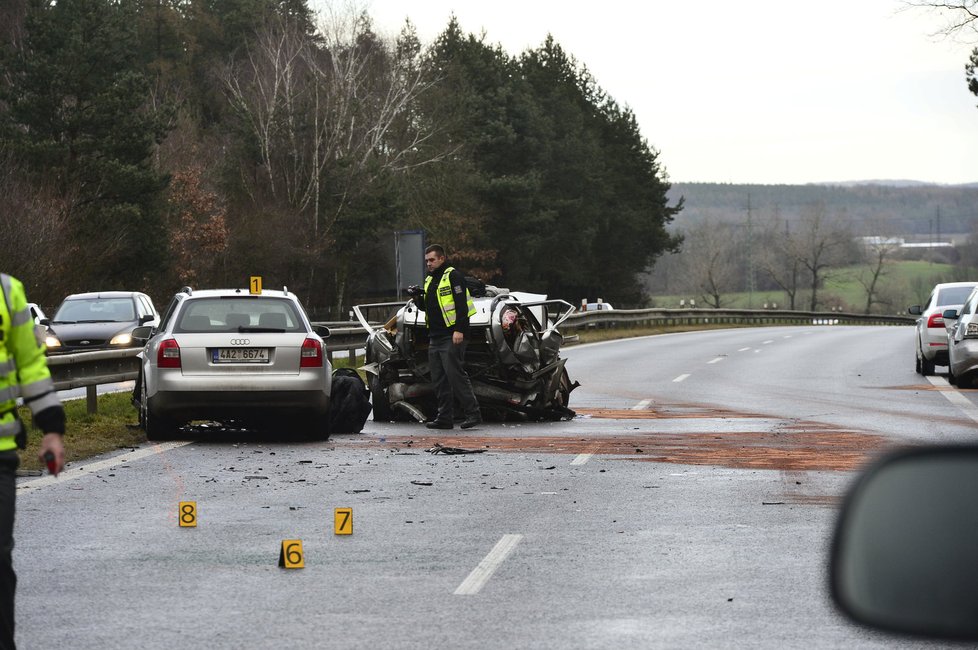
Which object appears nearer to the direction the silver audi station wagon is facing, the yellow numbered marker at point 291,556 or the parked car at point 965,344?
the parked car

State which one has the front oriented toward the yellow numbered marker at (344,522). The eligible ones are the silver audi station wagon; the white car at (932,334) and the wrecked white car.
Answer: the wrecked white car

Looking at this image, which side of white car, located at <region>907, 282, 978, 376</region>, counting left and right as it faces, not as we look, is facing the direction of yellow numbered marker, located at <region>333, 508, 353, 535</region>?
back

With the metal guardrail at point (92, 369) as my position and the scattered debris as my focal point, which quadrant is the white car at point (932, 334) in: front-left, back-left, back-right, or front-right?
front-left

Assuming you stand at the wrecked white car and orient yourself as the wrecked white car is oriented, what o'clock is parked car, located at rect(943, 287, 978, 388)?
The parked car is roughly at 8 o'clock from the wrecked white car.

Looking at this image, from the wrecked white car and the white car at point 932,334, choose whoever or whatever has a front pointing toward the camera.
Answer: the wrecked white car

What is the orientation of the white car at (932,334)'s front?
away from the camera

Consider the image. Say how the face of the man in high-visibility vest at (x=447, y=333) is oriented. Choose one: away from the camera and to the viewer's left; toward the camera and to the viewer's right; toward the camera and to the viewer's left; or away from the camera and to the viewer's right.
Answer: toward the camera and to the viewer's left

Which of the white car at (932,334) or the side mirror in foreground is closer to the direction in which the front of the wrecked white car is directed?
the side mirror in foreground

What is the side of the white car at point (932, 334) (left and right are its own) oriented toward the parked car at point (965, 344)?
back

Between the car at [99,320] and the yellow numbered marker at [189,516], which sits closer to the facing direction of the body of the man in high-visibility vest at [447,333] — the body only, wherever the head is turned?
the yellow numbered marker

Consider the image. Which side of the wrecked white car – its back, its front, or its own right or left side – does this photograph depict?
front

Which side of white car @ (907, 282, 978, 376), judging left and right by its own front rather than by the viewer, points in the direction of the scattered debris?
back

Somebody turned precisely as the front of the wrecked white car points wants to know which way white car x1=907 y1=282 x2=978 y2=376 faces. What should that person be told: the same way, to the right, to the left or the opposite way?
the opposite way

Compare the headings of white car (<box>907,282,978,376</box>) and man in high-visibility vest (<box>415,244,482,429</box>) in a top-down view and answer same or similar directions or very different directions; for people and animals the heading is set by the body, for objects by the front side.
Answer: very different directions

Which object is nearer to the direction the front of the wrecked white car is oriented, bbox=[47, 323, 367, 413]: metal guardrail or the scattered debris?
the scattered debris

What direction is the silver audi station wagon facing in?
away from the camera

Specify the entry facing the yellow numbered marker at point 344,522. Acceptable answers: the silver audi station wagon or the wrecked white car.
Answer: the wrecked white car

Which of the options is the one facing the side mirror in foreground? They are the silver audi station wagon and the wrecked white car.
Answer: the wrecked white car

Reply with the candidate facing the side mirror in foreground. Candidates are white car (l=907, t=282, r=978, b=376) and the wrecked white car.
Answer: the wrecked white car
